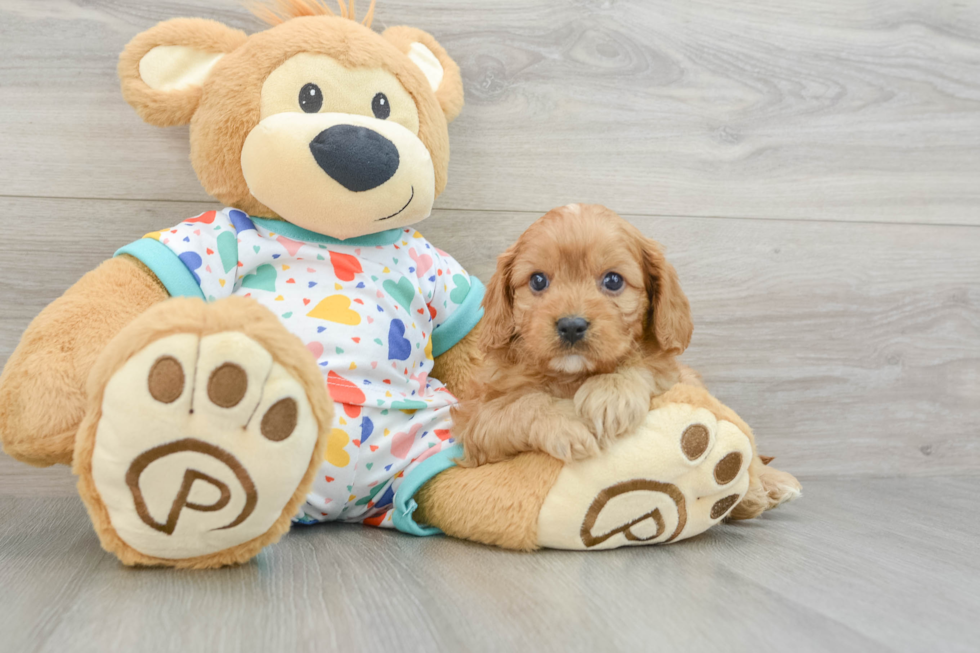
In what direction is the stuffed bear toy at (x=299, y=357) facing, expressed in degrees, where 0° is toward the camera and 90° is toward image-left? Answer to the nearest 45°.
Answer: approximately 315°

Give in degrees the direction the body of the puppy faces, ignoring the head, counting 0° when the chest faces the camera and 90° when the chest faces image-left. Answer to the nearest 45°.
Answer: approximately 0°
